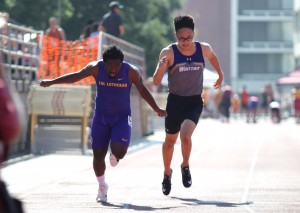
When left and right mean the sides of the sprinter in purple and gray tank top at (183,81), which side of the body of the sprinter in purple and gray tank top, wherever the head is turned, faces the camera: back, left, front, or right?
front

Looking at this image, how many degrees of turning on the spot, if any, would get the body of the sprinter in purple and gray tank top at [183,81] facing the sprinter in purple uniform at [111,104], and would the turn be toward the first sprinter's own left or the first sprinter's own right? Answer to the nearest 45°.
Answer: approximately 45° to the first sprinter's own right

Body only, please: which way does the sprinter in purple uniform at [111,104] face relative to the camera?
toward the camera

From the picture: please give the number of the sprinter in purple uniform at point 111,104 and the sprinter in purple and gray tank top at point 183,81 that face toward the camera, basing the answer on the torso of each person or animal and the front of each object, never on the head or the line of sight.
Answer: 2

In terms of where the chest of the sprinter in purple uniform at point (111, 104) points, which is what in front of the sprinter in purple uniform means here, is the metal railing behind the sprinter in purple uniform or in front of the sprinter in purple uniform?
behind

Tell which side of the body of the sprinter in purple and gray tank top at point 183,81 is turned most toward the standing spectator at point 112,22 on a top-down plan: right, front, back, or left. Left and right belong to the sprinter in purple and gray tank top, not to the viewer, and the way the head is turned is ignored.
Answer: back

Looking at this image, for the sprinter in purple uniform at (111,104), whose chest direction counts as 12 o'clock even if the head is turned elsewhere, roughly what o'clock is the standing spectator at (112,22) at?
The standing spectator is roughly at 6 o'clock from the sprinter in purple uniform.
